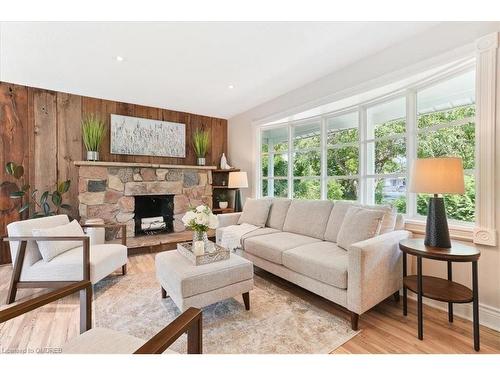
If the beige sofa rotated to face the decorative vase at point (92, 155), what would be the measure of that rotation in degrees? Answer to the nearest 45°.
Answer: approximately 45° to its right

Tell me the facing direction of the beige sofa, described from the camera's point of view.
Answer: facing the viewer and to the left of the viewer

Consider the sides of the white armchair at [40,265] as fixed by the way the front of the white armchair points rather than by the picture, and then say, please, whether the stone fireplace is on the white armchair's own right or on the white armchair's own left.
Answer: on the white armchair's own left

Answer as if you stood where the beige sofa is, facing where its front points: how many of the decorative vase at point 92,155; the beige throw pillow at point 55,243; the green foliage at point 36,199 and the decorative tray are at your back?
0

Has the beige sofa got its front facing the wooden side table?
no

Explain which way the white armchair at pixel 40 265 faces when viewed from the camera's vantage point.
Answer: facing the viewer and to the right of the viewer

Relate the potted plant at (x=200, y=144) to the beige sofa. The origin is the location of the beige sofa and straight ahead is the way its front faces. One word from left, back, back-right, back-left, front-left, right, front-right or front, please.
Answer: right

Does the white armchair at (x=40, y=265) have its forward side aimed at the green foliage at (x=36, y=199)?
no

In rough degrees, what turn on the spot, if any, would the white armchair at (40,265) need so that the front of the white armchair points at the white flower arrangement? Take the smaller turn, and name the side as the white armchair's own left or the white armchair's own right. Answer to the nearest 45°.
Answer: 0° — it already faces it

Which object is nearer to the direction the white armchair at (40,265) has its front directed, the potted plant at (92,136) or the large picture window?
the large picture window

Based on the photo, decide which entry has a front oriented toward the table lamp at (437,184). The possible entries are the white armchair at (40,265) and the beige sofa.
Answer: the white armchair

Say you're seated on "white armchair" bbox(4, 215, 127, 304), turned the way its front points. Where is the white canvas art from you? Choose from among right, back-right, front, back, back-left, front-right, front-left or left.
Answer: left

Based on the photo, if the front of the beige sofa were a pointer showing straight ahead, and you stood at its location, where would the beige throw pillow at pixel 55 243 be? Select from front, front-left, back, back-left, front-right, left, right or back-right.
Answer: front-right

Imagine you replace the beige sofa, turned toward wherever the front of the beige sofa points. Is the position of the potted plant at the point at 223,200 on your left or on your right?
on your right

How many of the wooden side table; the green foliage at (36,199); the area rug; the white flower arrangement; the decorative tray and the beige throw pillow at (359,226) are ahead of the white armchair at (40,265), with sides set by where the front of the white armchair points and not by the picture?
5

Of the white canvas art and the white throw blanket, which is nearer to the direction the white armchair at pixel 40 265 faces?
the white throw blanket

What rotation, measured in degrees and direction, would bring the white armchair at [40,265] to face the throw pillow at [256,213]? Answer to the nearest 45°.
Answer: approximately 45° to its left

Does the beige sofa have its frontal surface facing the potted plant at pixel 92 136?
no

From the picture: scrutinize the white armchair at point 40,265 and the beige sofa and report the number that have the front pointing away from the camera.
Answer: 0

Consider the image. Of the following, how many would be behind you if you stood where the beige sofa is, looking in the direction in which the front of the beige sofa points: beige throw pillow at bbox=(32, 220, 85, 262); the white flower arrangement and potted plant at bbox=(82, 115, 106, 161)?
0

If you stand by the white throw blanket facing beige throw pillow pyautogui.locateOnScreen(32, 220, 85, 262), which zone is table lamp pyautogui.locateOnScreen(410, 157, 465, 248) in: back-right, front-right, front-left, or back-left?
back-left

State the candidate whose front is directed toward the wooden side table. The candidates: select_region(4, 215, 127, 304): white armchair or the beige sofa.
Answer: the white armchair

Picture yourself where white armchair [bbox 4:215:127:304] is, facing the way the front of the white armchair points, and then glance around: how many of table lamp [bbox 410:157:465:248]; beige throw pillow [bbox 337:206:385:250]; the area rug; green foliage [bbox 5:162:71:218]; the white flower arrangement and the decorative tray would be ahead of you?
5

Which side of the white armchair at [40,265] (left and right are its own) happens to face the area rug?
front
